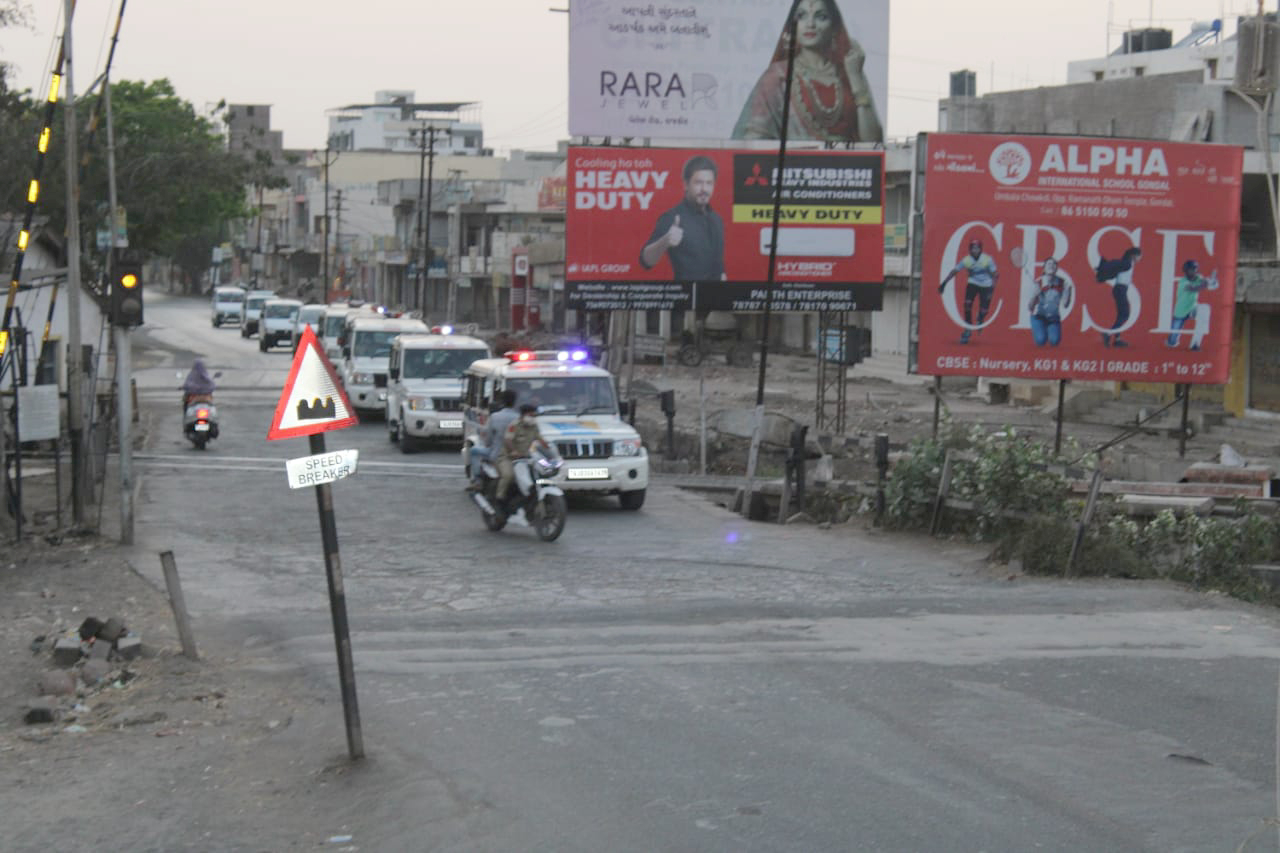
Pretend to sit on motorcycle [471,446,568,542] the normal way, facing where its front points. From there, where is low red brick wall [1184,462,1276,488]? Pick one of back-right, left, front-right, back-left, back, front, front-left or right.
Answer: front-left

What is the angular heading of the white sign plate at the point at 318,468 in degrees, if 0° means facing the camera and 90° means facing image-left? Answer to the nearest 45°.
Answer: approximately 0°

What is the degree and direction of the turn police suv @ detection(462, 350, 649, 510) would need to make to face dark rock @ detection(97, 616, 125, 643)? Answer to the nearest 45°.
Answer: approximately 45° to its right

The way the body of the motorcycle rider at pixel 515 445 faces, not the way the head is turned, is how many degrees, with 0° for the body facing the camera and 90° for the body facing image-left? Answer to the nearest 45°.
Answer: approximately 315°

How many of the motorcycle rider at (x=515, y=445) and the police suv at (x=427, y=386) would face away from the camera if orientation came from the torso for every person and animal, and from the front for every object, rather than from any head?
0

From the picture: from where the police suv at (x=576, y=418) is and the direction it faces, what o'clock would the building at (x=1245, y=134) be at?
The building is roughly at 9 o'clock from the police suv.

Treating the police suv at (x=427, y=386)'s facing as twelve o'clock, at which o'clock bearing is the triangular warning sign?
The triangular warning sign is roughly at 12 o'clock from the police suv.

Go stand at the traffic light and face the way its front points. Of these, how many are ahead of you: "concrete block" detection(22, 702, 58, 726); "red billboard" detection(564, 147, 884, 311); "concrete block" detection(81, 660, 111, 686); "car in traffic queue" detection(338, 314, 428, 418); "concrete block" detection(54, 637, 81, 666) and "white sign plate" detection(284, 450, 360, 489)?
4

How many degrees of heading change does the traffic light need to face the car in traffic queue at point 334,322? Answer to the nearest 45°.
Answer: approximately 180°

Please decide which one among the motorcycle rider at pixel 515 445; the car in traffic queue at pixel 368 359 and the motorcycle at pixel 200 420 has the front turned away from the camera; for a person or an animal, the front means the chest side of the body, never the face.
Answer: the motorcycle

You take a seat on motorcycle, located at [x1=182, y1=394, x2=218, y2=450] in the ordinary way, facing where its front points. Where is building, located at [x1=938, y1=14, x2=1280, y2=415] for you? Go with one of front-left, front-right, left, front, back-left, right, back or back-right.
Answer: right

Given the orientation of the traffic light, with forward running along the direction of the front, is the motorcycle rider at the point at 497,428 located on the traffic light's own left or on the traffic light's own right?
on the traffic light's own left

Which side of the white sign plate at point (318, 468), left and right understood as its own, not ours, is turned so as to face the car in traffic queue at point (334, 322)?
back

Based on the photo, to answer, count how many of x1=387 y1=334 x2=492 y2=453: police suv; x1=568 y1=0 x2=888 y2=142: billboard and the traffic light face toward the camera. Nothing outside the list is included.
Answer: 3

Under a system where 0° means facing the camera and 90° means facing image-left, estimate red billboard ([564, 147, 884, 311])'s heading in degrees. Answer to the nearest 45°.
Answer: approximately 0°

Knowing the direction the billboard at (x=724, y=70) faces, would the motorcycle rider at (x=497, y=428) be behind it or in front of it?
in front
